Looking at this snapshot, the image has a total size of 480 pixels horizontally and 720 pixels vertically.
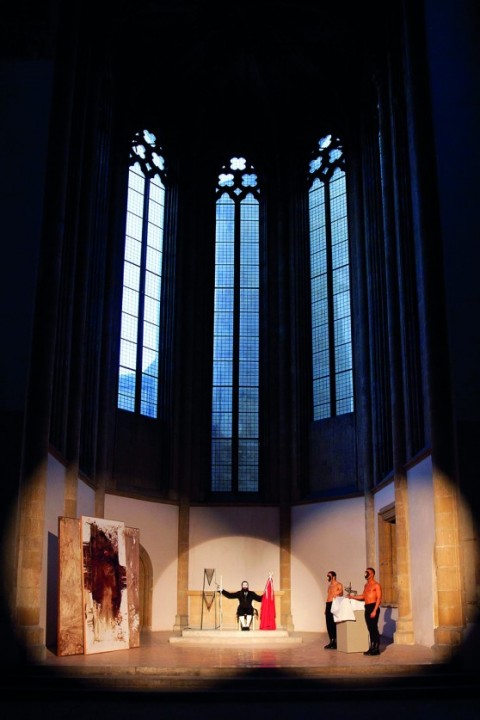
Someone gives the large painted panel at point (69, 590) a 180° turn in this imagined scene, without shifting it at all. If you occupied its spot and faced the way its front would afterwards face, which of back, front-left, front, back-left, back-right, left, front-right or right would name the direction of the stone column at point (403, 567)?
back-right

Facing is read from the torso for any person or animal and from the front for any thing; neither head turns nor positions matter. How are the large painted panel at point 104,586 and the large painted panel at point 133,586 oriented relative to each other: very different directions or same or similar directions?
same or similar directions

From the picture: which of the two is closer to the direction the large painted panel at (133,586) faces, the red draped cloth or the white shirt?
the white shirt

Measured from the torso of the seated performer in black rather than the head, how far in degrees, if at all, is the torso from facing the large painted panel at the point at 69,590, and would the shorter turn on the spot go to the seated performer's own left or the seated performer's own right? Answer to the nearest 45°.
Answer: approximately 45° to the seated performer's own right

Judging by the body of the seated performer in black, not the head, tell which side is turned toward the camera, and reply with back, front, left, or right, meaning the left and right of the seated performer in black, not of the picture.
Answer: front

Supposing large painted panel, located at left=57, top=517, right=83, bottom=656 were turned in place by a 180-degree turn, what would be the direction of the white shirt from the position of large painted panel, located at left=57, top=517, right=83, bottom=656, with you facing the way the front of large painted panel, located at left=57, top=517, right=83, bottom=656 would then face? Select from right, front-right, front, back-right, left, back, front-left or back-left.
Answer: back-right

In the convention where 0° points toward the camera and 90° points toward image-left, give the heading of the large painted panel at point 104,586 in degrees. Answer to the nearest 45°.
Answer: approximately 315°

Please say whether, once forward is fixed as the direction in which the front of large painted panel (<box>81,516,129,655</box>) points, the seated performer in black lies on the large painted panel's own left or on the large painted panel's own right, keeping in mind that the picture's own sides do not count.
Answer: on the large painted panel's own left

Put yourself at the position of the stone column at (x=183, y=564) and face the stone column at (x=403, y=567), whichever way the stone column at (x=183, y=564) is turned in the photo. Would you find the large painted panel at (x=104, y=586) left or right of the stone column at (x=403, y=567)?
right

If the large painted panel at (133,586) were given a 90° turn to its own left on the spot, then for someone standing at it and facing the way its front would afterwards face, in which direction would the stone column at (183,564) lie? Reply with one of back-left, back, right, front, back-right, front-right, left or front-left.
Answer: front-left

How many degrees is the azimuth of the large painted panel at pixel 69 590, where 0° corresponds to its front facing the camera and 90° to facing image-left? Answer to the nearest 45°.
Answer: approximately 315°

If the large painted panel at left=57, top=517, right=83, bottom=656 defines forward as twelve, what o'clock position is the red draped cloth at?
The red draped cloth is roughly at 9 o'clock from the large painted panel.

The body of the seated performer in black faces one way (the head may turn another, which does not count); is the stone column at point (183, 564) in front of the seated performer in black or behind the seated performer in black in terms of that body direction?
behind

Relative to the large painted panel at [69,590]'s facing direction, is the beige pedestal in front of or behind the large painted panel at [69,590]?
in front

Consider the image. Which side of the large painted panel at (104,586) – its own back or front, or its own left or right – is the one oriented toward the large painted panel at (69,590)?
right

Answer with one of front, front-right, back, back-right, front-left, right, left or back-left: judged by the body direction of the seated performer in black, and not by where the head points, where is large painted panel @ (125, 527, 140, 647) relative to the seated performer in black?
front-right
